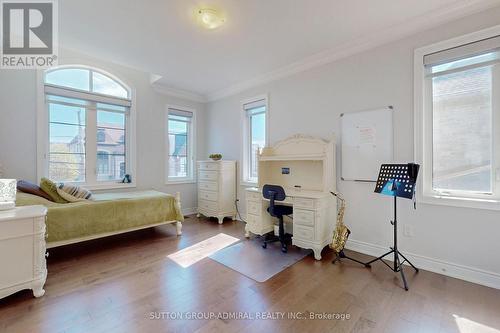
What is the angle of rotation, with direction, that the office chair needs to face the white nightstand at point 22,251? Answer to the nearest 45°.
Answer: approximately 180°

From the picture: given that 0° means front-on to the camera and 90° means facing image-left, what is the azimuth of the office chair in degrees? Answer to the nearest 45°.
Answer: approximately 225°

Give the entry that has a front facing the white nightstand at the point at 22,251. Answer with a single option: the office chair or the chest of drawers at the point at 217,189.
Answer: the chest of drawers

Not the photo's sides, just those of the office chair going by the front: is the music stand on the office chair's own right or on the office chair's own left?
on the office chair's own right

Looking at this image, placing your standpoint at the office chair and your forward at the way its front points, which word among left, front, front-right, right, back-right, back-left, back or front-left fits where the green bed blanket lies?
back-left

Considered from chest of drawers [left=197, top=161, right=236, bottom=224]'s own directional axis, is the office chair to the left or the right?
on its left

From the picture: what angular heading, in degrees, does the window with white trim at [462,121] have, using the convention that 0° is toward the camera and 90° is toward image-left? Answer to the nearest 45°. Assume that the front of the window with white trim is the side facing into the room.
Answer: approximately 45°

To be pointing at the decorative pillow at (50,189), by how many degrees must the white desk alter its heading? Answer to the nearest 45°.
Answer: approximately 45° to its right

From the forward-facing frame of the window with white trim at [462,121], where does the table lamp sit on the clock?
The table lamp is roughly at 12 o'clock from the window with white trim.

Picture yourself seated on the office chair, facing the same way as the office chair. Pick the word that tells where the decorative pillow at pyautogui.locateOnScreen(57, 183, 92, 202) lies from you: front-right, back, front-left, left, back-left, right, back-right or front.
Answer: back-left

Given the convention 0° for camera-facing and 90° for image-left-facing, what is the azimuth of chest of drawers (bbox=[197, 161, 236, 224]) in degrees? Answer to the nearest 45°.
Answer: approximately 45°
